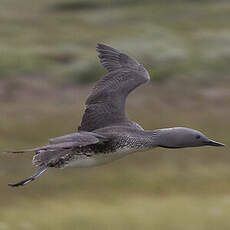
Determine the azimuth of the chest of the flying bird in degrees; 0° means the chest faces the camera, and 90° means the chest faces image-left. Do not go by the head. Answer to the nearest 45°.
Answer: approximately 270°
